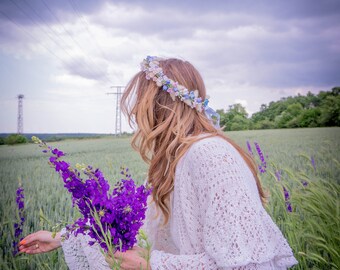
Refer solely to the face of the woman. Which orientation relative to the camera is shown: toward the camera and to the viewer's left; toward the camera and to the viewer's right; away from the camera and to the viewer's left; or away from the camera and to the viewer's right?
away from the camera and to the viewer's left

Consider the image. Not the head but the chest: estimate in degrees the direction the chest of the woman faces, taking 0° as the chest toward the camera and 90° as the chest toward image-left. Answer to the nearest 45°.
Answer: approximately 90°
